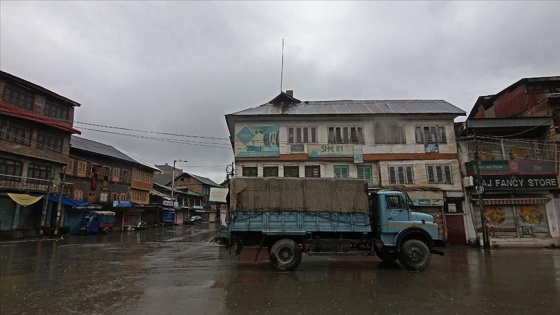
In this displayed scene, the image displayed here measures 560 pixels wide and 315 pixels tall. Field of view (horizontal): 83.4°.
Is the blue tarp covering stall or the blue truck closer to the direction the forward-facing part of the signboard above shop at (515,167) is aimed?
the blue truck

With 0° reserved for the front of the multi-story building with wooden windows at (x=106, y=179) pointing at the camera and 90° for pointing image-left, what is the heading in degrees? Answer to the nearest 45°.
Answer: approximately 315°

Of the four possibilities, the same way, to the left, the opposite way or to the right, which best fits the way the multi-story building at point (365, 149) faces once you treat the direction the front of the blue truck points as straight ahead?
to the right

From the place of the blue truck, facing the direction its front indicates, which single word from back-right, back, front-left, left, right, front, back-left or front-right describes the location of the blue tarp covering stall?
back-left

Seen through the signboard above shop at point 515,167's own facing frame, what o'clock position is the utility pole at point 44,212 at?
The utility pole is roughly at 2 o'clock from the signboard above shop.

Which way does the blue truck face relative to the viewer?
to the viewer's right

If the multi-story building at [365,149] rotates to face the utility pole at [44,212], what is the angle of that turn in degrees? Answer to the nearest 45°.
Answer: approximately 90° to its right

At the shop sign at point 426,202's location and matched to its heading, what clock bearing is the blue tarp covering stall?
The blue tarp covering stall is roughly at 3 o'clock from the shop sign.

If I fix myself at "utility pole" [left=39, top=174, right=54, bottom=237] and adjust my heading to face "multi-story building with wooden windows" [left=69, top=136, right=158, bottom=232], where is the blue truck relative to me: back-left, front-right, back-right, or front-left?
back-right

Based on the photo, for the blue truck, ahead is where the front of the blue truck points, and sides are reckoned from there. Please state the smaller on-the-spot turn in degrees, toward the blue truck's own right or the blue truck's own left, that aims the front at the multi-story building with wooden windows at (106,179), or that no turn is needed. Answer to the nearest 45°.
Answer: approximately 135° to the blue truck's own left

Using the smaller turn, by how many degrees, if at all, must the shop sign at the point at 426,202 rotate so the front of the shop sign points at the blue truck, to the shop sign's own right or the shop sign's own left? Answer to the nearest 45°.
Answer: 0° — it already faces it

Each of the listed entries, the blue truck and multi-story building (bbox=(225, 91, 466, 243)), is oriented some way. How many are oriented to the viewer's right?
1

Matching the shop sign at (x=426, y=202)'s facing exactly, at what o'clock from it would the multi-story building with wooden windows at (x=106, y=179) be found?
The multi-story building with wooden windows is roughly at 3 o'clock from the shop sign.
